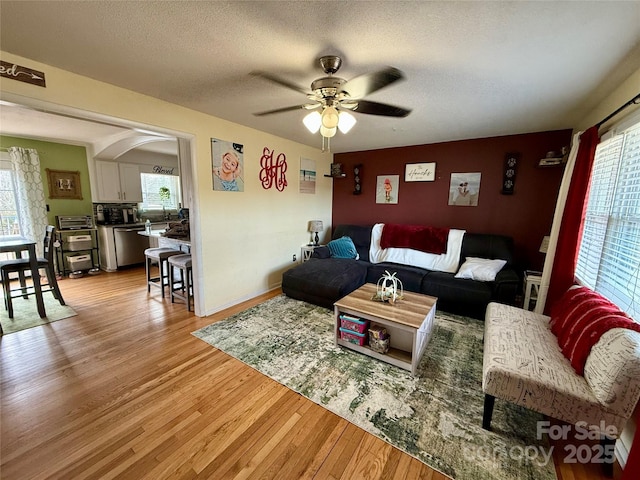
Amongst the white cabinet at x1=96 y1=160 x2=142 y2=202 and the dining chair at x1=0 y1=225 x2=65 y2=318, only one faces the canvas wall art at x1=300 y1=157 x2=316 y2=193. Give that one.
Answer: the white cabinet

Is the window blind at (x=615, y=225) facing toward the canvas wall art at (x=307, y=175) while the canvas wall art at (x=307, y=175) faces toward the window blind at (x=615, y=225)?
yes

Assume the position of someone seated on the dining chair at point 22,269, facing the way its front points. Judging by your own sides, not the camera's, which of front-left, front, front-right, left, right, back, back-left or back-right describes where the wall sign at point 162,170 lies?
back

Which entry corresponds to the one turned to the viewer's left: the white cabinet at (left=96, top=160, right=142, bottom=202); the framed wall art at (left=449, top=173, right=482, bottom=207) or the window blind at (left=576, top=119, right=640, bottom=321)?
the window blind

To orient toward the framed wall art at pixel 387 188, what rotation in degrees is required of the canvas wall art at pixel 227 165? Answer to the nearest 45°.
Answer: approximately 45° to its left

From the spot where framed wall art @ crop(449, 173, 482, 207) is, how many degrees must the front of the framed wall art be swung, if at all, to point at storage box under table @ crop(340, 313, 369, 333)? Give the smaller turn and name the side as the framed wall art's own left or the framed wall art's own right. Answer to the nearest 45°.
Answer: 0° — it already faces it

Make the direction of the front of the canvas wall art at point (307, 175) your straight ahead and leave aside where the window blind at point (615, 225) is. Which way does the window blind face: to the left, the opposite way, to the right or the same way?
the opposite way

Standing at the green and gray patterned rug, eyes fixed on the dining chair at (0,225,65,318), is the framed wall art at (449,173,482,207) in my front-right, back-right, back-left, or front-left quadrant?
back-right

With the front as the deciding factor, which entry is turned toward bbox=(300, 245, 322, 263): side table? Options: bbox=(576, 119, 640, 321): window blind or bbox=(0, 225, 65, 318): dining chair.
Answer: the window blind
